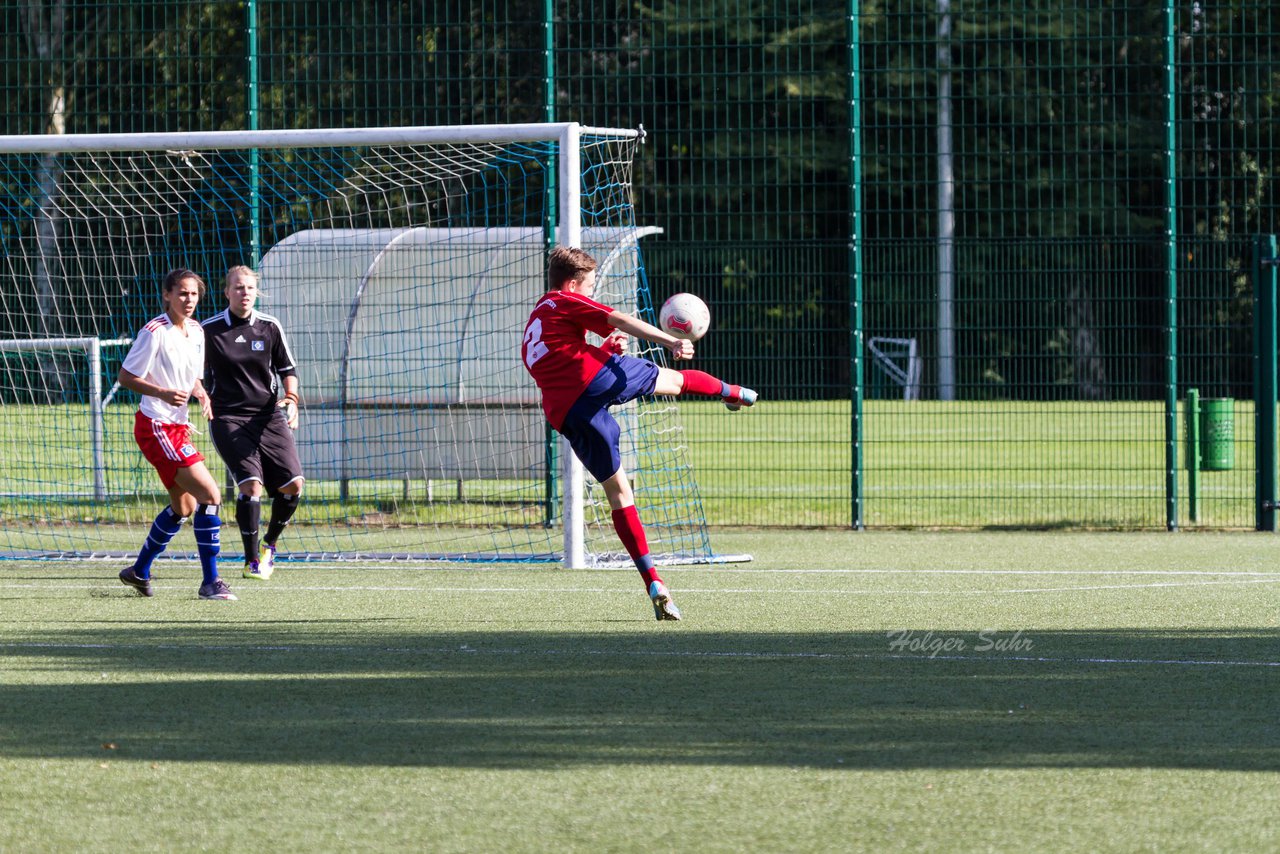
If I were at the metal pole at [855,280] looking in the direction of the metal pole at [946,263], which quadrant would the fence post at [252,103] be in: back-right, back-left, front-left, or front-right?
back-left

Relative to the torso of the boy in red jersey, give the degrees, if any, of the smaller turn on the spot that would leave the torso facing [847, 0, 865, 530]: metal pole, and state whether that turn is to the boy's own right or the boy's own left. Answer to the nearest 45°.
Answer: approximately 45° to the boy's own left

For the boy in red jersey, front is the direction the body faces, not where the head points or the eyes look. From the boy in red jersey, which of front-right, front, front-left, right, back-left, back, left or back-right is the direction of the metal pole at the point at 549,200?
front-left

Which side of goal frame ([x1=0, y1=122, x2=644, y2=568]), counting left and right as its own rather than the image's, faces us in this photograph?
front

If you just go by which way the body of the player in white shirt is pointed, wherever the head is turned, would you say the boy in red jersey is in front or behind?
in front

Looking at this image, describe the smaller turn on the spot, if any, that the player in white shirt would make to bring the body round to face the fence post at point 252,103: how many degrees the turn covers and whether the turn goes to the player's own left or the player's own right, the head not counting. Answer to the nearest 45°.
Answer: approximately 135° to the player's own left

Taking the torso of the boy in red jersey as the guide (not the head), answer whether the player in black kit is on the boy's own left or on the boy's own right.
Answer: on the boy's own left

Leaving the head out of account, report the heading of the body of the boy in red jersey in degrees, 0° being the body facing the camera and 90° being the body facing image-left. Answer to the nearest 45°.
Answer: approximately 225°

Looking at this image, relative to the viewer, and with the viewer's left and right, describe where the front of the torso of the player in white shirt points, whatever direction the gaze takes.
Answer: facing the viewer and to the right of the viewer

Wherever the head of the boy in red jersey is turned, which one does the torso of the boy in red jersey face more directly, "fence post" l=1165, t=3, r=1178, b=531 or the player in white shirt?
the fence post
